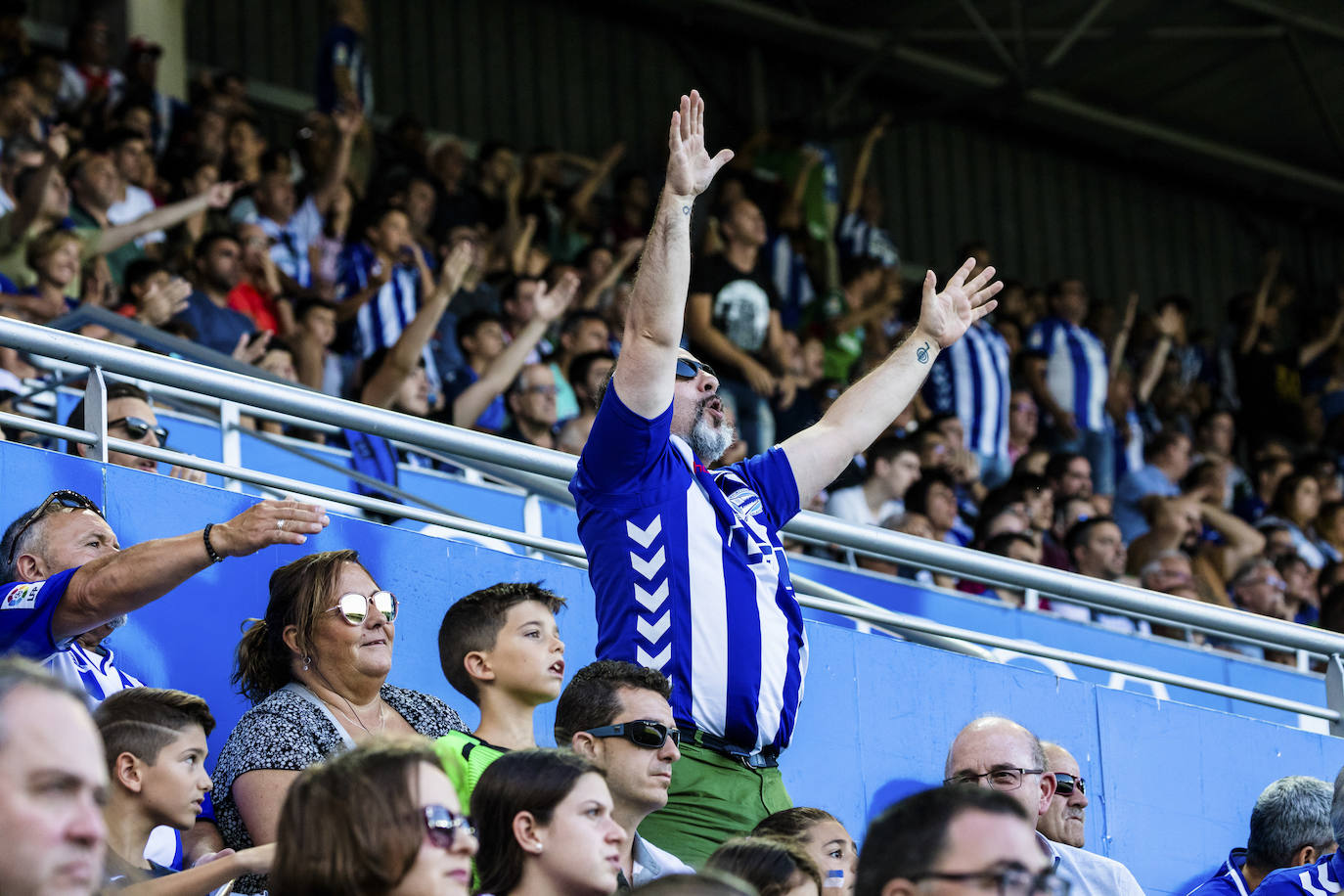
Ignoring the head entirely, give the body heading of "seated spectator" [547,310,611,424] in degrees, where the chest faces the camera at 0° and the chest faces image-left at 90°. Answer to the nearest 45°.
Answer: approximately 315°

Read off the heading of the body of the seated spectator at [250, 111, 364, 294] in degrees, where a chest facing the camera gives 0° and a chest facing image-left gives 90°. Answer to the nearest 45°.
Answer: approximately 315°

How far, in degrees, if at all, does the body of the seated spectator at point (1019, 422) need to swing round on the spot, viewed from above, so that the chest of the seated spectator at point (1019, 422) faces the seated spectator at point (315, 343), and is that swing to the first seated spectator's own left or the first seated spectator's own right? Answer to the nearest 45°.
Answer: approximately 90° to the first seated spectator's own right

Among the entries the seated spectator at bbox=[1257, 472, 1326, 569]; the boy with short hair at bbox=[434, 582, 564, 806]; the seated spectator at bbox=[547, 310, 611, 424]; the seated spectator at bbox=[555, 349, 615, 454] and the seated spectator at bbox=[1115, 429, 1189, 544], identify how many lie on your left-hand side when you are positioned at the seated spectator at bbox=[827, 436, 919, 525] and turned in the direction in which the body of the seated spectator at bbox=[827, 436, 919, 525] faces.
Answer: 2

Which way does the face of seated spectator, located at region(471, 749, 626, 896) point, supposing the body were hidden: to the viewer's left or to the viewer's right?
to the viewer's right

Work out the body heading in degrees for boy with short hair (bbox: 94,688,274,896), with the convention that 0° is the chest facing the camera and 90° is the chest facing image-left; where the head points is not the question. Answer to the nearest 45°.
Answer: approximately 270°

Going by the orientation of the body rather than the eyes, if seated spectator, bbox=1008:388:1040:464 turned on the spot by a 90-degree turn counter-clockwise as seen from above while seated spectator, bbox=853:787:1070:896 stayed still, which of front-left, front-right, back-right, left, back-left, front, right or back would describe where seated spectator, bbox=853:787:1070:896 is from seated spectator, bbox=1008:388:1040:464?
back-right

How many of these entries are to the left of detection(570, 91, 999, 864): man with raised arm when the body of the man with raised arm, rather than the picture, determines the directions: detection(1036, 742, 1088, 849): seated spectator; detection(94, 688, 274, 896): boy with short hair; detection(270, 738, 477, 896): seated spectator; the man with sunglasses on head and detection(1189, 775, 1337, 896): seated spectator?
2

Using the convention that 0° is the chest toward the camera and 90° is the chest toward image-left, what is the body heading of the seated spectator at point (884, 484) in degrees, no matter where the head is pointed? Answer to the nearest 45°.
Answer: approximately 315°

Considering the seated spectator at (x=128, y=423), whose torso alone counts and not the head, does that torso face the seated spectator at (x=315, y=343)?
no

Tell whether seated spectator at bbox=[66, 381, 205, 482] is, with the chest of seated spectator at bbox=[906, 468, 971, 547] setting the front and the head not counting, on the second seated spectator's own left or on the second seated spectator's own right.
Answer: on the second seated spectator's own right

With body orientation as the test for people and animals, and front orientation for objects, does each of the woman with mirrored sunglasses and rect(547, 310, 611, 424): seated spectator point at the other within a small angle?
no

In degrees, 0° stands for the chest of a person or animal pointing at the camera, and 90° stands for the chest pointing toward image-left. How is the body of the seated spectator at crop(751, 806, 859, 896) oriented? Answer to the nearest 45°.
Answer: approximately 315°

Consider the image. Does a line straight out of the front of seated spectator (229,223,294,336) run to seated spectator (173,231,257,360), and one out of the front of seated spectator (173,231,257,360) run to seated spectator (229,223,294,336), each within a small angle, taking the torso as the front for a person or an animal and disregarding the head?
no

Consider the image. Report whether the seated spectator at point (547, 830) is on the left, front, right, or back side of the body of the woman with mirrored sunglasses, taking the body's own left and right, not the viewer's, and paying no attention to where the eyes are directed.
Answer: front

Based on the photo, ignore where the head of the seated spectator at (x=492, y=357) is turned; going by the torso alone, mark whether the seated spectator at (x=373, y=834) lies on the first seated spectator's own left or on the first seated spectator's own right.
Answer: on the first seated spectator's own right

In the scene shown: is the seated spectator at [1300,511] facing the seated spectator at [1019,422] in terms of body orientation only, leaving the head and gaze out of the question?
no
